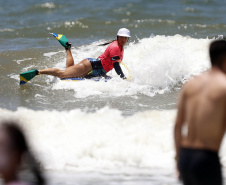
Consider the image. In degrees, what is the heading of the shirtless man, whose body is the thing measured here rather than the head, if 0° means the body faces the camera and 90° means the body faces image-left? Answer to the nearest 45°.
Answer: approximately 225°
